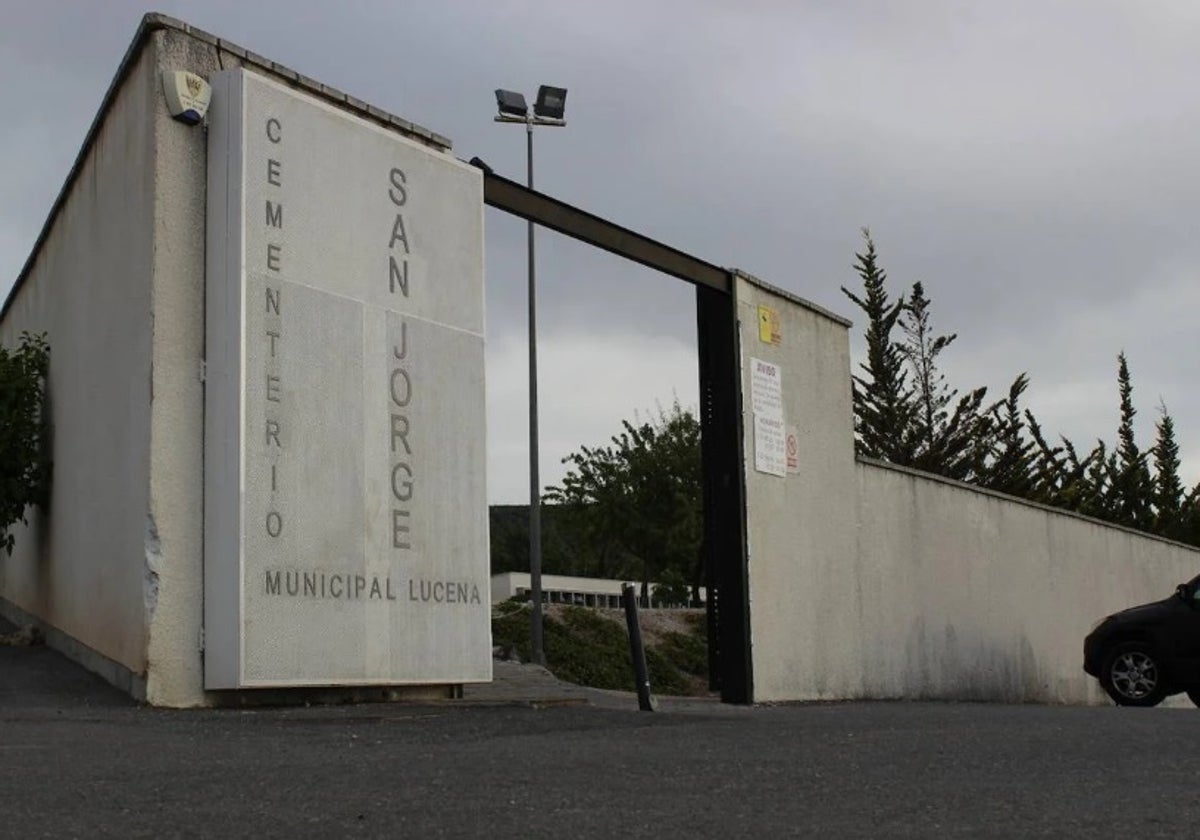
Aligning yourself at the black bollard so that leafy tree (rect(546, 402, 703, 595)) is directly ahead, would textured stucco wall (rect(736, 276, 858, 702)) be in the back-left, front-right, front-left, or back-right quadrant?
front-right

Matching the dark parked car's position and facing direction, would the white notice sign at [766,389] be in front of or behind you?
in front

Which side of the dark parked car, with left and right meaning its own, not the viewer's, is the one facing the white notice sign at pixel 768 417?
front

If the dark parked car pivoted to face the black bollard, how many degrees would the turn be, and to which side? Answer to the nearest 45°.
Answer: approximately 45° to its left

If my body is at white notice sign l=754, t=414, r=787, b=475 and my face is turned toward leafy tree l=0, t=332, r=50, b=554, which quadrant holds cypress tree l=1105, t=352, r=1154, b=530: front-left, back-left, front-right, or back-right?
back-right

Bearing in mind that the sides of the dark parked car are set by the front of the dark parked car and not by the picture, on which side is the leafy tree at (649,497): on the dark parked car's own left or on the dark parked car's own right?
on the dark parked car's own right

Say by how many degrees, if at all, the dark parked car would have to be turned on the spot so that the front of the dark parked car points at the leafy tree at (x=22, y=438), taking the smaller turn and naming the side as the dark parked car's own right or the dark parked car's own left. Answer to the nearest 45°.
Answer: approximately 45° to the dark parked car's own left

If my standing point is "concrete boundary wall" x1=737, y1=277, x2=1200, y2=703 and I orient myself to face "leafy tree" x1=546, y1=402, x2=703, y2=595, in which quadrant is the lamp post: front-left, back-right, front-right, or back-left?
front-left

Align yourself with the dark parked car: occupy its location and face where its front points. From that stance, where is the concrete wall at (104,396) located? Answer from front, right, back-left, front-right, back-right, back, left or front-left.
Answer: front-left

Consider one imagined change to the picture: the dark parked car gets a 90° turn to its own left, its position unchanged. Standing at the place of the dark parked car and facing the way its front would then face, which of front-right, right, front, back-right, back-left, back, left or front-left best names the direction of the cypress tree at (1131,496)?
back

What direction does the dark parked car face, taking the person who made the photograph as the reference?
facing to the left of the viewer

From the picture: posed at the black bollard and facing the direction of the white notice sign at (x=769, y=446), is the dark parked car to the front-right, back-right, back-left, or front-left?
front-right

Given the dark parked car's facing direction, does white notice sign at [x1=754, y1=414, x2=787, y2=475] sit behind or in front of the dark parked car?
in front
